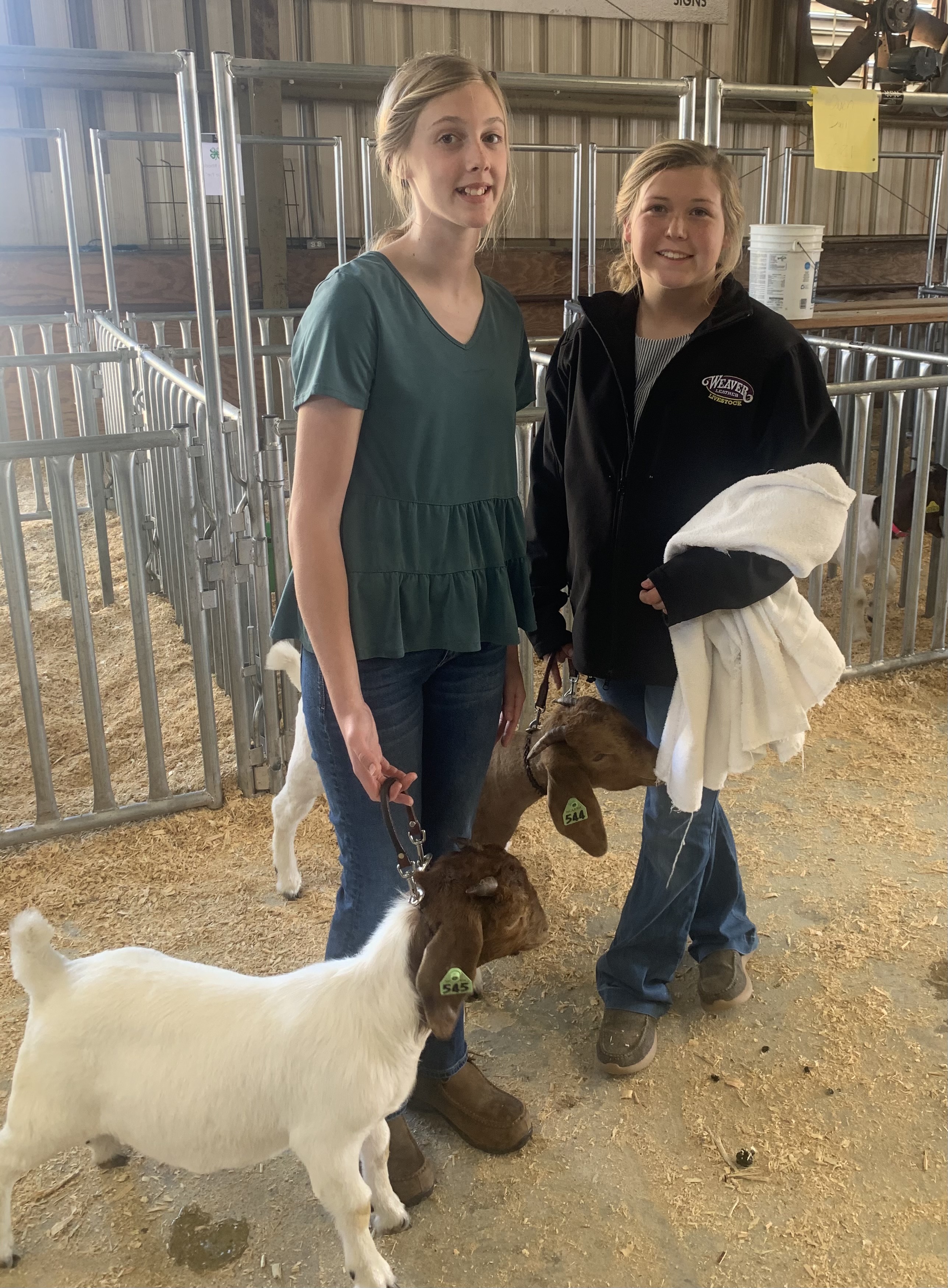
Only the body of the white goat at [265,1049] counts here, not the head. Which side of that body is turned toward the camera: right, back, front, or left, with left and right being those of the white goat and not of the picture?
right

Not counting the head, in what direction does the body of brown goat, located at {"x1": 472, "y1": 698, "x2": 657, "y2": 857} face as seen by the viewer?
to the viewer's right

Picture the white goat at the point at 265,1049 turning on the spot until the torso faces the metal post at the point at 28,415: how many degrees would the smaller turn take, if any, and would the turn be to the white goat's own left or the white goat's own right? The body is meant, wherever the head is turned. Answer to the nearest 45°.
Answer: approximately 90° to the white goat's own left

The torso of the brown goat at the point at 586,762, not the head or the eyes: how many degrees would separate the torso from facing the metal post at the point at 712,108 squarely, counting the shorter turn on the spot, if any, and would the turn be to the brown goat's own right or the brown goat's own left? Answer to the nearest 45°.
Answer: approximately 90° to the brown goat's own left

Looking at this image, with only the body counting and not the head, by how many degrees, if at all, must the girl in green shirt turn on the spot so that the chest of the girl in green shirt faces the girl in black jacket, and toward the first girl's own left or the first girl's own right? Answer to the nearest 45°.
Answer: approximately 90° to the first girl's own left

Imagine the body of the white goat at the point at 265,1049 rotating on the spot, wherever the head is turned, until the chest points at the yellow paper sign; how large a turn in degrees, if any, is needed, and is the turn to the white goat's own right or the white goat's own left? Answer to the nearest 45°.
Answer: approximately 45° to the white goat's own left

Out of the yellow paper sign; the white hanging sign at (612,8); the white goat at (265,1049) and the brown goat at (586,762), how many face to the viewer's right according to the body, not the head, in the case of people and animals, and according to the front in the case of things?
2

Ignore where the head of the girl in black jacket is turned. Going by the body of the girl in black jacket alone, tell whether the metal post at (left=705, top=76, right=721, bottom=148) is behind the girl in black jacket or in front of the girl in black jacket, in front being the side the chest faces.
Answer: behind
